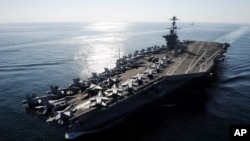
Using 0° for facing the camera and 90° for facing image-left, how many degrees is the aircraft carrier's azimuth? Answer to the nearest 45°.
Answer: approximately 45°
